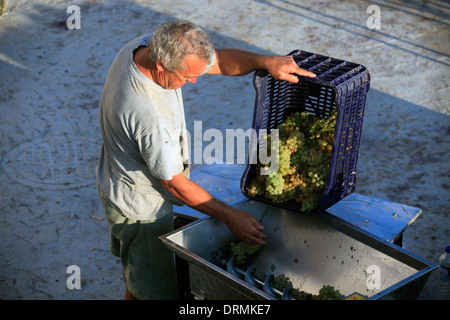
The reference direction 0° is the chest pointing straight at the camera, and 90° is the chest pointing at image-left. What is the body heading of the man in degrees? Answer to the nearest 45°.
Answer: approximately 270°

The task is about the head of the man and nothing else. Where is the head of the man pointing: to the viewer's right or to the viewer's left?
to the viewer's right
